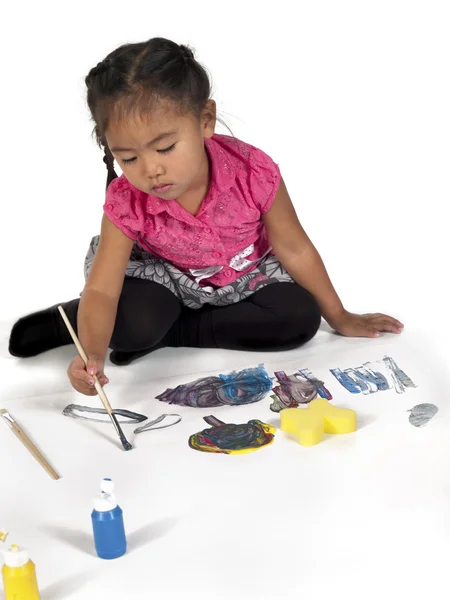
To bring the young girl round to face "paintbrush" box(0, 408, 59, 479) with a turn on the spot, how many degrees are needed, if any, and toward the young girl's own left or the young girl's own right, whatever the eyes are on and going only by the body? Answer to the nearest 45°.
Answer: approximately 45° to the young girl's own right

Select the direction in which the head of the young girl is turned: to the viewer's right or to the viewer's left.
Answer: to the viewer's left

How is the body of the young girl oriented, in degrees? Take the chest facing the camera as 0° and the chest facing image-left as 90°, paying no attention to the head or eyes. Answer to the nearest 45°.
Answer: approximately 0°
